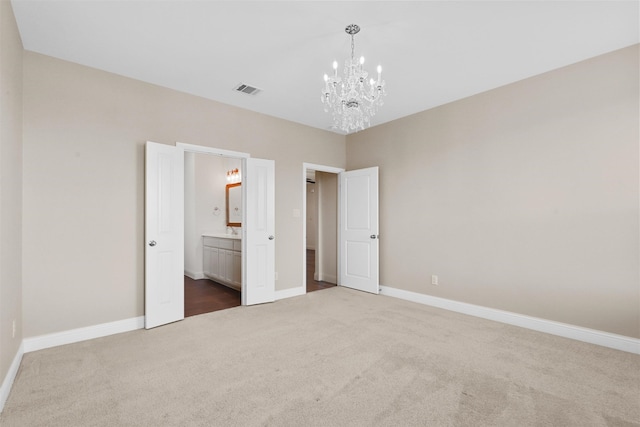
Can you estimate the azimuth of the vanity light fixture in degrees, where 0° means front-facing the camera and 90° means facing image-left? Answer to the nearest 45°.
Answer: approximately 45°

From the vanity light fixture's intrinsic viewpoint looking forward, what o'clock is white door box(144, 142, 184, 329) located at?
The white door is roughly at 11 o'clock from the vanity light fixture.

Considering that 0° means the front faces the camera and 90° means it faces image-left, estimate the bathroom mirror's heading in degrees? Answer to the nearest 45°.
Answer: approximately 45°

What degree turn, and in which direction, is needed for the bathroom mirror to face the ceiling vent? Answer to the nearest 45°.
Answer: approximately 45° to its left

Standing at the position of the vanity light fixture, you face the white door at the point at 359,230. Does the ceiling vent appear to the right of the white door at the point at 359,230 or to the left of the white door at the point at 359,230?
right

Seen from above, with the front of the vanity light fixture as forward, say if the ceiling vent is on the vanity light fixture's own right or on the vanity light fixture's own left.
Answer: on the vanity light fixture's own left

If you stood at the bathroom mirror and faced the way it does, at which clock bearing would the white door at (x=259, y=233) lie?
The white door is roughly at 10 o'clock from the bathroom mirror.

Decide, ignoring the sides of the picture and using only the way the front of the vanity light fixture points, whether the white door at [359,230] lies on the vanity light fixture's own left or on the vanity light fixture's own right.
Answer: on the vanity light fixture's own left
